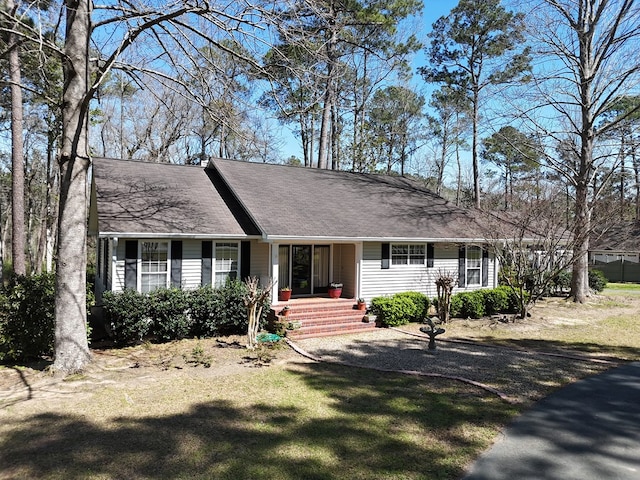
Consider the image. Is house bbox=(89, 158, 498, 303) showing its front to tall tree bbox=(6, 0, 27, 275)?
no

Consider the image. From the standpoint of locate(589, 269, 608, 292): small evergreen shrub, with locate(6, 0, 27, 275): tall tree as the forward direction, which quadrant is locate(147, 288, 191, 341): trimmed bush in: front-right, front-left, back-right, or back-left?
front-left

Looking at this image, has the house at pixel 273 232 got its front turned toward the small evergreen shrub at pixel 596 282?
no

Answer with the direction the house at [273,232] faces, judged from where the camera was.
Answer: facing the viewer

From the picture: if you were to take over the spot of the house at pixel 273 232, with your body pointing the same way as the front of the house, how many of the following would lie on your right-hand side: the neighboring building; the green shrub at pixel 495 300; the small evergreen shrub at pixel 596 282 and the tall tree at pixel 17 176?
1

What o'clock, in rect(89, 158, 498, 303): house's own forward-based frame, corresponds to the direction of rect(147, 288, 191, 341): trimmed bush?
The trimmed bush is roughly at 1 o'clock from the house.

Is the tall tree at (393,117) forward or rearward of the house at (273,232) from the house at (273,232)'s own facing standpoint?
rearward

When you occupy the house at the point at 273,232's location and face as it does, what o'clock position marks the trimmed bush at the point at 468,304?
The trimmed bush is roughly at 9 o'clock from the house.

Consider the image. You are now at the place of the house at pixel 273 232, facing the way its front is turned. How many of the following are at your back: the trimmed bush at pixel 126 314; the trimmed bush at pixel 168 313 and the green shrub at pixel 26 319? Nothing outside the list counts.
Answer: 0

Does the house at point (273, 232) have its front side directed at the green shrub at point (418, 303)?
no
